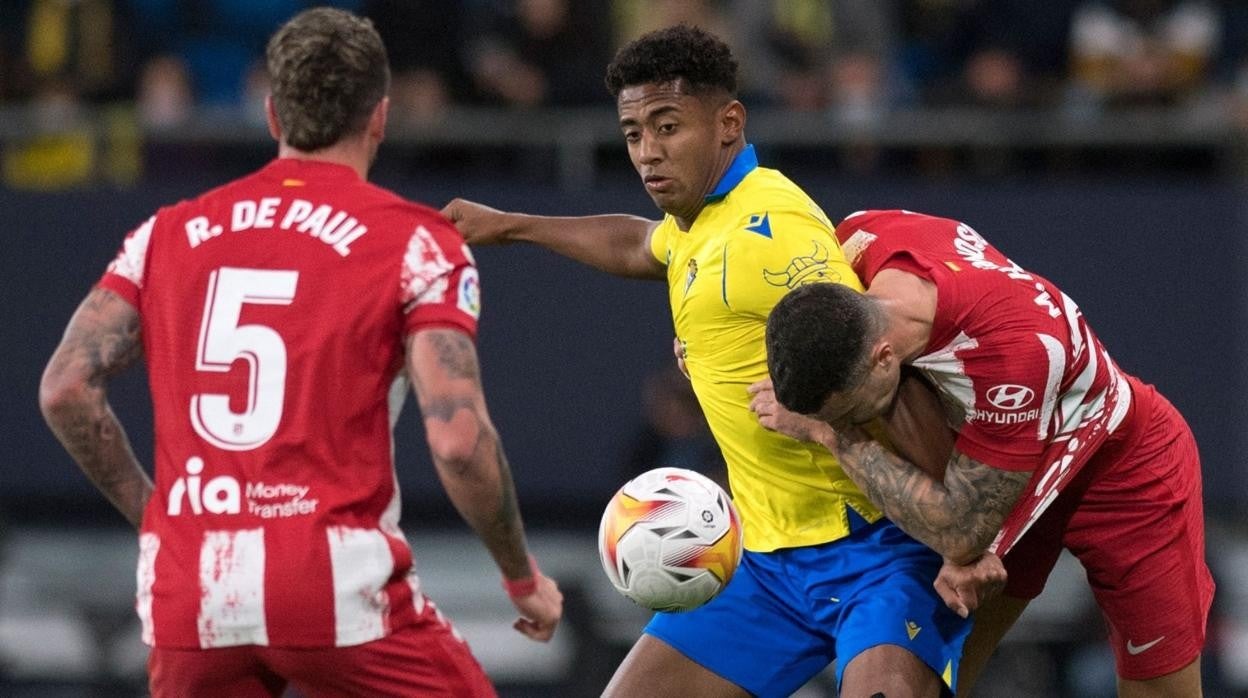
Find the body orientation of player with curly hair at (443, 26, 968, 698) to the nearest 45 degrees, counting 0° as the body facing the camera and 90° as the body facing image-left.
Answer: approximately 45°

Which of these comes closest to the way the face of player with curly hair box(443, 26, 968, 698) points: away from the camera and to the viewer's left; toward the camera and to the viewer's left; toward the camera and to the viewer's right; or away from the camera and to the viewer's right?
toward the camera and to the viewer's left
